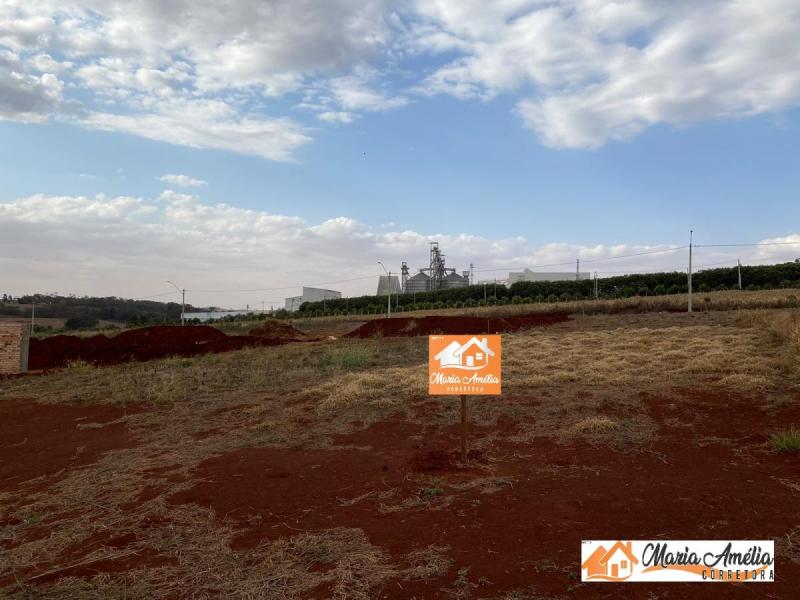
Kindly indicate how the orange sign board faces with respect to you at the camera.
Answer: facing the viewer

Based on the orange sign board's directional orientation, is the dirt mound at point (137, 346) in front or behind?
behind

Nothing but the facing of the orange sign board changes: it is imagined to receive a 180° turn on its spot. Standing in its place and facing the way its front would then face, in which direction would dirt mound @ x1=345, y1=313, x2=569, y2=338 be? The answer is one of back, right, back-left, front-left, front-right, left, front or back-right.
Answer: front
